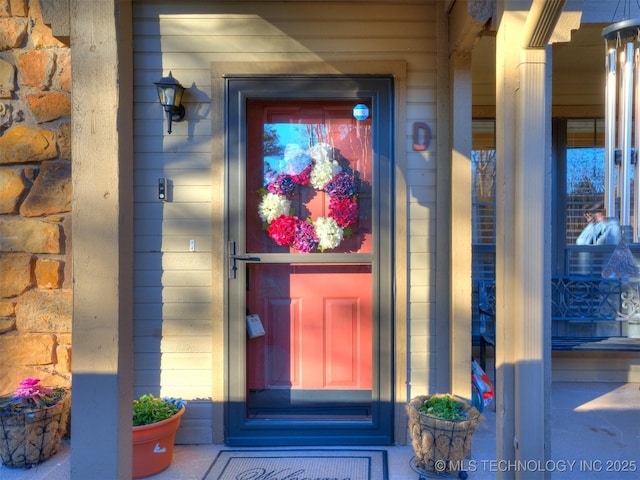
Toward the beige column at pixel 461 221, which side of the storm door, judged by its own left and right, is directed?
left

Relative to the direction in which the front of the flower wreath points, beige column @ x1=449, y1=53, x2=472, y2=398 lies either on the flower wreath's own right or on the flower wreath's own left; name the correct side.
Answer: on the flower wreath's own left

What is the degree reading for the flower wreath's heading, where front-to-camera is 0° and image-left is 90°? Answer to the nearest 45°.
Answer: approximately 0°

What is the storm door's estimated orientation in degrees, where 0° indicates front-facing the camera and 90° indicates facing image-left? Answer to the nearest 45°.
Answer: approximately 0°

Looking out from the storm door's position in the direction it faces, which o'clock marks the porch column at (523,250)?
The porch column is roughly at 11 o'clock from the storm door.

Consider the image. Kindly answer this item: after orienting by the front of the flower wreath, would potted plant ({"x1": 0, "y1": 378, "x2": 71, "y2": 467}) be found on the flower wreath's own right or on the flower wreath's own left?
on the flower wreath's own right

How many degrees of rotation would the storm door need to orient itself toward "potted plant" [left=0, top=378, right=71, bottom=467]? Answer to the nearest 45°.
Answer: approximately 90° to its right
